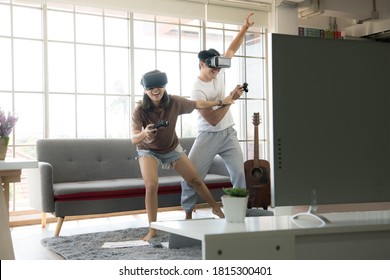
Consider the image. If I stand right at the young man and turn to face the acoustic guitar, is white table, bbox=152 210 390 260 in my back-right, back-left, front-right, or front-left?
back-right

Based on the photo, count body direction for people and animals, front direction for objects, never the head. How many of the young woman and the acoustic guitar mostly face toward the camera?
2

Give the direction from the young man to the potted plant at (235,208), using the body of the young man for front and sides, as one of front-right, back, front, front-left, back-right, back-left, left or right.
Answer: front-right

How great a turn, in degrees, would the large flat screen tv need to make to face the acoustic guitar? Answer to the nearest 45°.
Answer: approximately 45° to its right

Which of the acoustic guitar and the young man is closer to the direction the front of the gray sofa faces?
the young man

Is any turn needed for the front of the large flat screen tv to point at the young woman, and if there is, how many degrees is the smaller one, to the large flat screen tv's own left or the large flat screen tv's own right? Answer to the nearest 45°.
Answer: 0° — it already faces them

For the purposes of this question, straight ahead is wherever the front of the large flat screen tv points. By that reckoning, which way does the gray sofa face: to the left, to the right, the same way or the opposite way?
the opposite way

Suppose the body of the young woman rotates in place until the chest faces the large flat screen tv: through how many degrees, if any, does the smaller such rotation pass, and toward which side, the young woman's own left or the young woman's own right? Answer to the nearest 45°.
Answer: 0° — they already face it

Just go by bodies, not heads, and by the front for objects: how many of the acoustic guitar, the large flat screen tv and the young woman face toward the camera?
2

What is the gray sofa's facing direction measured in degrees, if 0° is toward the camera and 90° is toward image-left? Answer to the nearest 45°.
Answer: approximately 315°

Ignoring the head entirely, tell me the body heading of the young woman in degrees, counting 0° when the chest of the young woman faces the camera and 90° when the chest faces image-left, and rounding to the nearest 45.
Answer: approximately 0°
